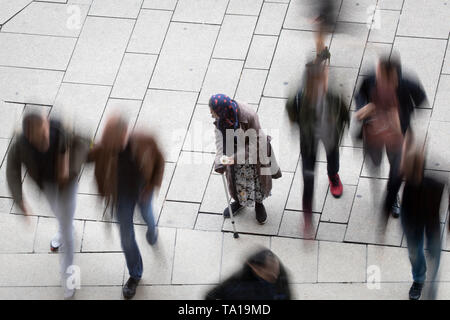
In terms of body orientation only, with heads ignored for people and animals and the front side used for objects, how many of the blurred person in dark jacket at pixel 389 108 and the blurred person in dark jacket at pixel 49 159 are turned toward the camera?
2

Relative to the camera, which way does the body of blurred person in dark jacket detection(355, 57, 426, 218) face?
toward the camera

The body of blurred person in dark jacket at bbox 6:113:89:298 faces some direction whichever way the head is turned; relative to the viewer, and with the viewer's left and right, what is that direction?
facing the viewer

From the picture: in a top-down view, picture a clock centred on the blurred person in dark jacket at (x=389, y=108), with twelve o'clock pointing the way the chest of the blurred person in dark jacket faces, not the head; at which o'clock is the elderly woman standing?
The elderly woman standing is roughly at 3 o'clock from the blurred person in dark jacket.

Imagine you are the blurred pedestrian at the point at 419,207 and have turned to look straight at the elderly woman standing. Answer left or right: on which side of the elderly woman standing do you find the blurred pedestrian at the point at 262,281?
left

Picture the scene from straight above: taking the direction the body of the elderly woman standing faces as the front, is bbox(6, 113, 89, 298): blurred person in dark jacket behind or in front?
in front
